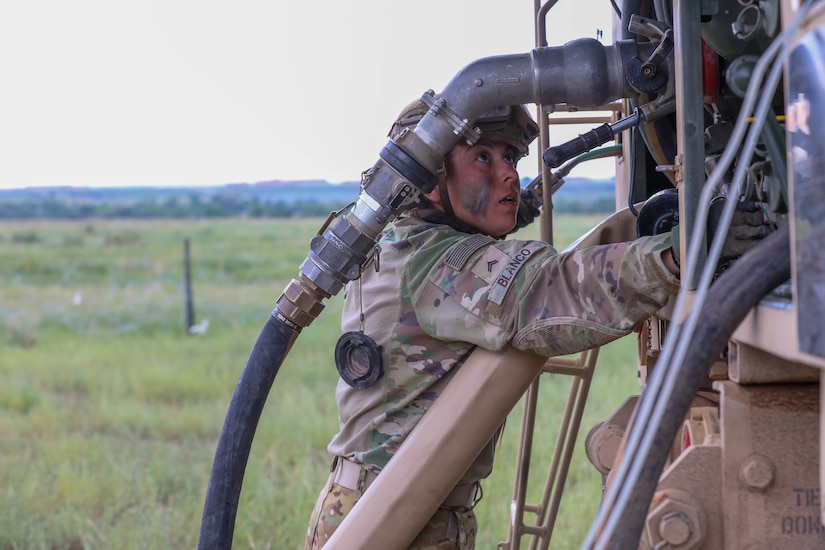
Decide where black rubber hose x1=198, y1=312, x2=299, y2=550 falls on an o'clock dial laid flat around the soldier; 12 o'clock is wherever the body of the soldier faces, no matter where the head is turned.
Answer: The black rubber hose is roughly at 5 o'clock from the soldier.

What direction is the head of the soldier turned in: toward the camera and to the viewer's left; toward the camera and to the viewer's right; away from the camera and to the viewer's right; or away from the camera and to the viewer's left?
toward the camera and to the viewer's right

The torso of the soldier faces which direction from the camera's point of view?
to the viewer's right
